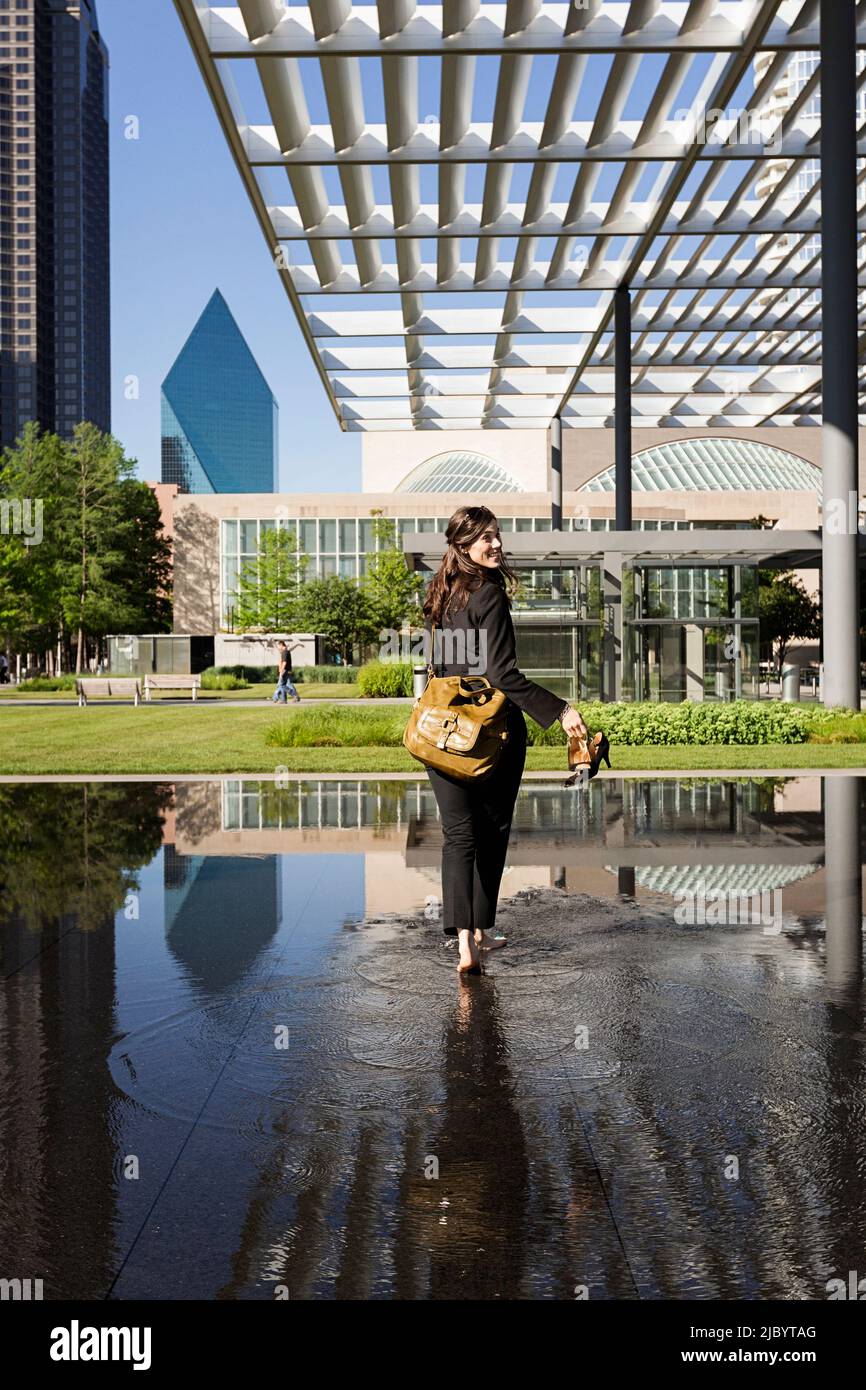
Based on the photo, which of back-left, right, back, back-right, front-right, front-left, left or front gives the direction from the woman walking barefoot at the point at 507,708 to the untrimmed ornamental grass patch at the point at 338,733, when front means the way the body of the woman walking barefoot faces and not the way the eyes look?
front-left

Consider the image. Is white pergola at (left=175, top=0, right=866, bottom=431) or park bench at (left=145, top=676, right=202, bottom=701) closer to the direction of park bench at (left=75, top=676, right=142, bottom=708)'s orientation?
the white pergola

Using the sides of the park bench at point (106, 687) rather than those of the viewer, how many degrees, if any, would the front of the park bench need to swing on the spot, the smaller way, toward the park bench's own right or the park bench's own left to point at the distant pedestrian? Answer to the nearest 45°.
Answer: approximately 90° to the park bench's own left

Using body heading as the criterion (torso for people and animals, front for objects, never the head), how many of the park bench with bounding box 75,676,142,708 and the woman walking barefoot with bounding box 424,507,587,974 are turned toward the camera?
1

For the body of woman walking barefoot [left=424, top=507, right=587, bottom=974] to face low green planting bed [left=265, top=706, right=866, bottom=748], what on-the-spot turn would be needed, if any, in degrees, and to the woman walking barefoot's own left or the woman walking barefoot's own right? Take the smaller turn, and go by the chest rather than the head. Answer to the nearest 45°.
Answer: approximately 45° to the woman walking barefoot's own left

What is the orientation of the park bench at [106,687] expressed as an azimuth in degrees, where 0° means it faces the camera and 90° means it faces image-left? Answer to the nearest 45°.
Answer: approximately 0°

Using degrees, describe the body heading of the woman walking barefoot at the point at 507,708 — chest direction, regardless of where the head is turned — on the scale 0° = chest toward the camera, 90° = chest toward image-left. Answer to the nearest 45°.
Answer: approximately 225°

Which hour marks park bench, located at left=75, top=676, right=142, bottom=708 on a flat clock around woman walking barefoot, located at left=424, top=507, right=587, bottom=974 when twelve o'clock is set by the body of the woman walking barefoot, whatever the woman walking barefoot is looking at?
The park bench is roughly at 10 o'clock from the woman walking barefoot.
